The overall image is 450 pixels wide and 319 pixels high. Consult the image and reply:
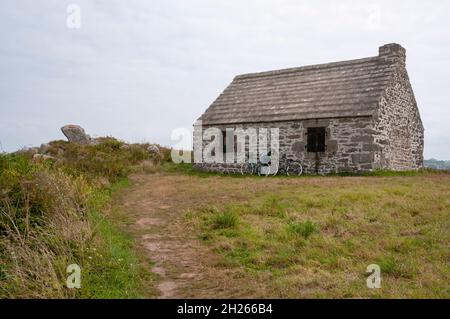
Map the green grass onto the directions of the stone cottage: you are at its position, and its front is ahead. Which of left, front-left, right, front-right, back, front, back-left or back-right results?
front-left

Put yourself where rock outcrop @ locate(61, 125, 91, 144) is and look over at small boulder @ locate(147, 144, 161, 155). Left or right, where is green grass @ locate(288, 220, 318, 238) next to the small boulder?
right

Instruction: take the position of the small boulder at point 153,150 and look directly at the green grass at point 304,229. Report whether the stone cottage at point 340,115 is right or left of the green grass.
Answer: left

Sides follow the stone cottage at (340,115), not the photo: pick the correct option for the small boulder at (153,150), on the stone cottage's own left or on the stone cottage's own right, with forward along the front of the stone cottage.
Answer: on the stone cottage's own right

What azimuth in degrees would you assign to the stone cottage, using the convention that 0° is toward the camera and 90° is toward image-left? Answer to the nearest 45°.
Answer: approximately 45°

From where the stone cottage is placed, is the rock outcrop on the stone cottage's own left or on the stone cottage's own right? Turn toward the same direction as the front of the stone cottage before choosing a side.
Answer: on the stone cottage's own right
